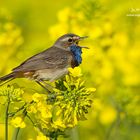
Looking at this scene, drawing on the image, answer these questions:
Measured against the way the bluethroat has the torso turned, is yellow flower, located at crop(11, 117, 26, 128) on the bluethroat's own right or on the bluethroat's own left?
on the bluethroat's own right

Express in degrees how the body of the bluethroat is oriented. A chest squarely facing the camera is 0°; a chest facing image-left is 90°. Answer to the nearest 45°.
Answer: approximately 270°

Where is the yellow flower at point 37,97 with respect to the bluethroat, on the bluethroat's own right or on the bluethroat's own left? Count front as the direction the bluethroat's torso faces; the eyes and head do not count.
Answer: on the bluethroat's own right
